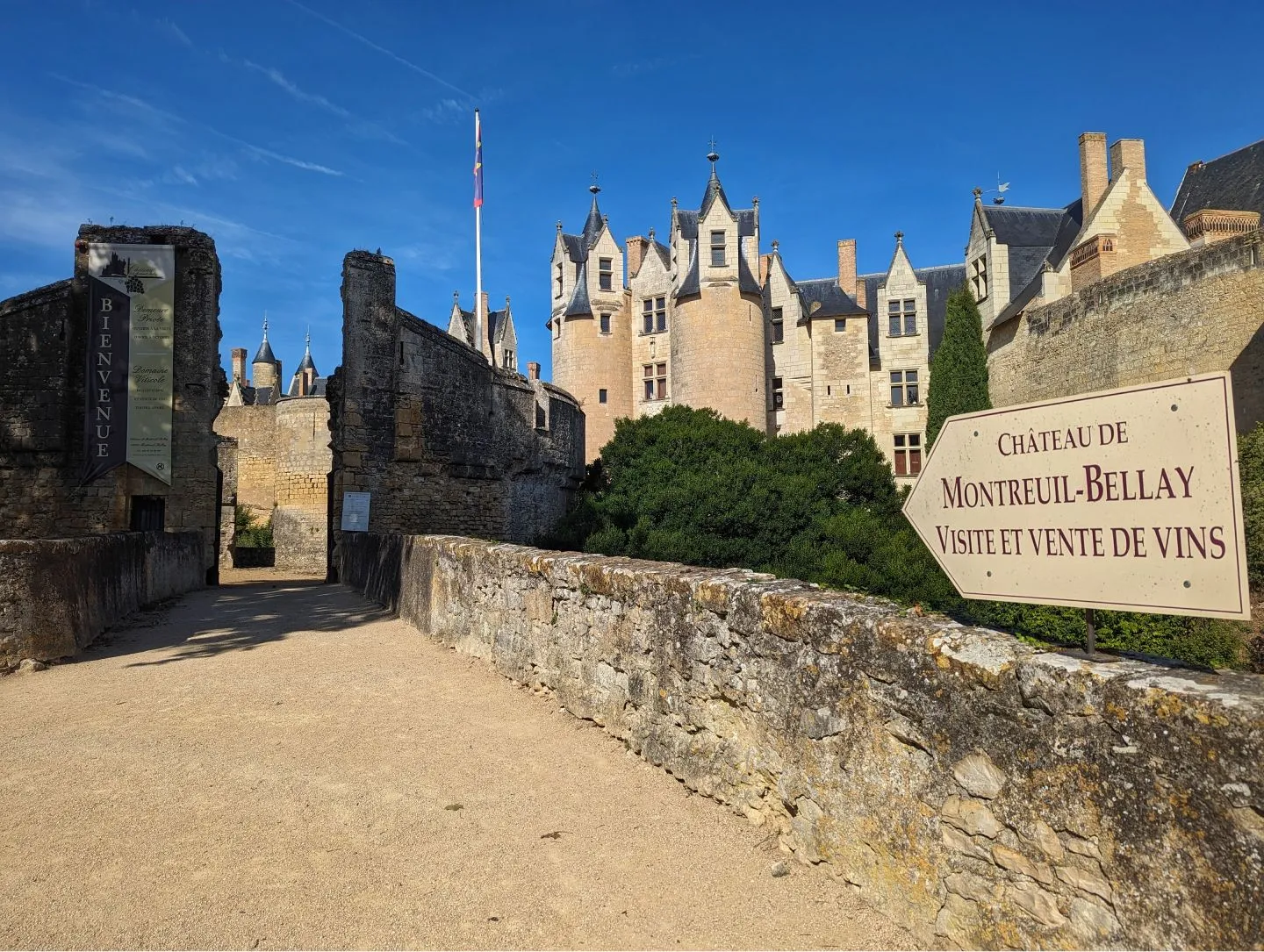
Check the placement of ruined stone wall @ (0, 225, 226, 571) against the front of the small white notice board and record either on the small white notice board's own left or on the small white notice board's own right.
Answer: on the small white notice board's own right

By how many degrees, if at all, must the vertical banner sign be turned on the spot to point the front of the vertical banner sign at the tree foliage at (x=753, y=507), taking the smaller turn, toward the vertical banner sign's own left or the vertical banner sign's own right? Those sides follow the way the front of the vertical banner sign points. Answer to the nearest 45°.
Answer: approximately 90° to the vertical banner sign's own left

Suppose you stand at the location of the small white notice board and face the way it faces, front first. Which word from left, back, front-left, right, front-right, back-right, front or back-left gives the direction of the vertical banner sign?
right

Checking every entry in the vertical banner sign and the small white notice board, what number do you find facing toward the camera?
2

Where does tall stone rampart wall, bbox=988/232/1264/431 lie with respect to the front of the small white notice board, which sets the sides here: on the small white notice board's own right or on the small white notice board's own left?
on the small white notice board's own left

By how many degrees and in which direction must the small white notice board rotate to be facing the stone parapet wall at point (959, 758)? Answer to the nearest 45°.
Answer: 0° — it already faces it

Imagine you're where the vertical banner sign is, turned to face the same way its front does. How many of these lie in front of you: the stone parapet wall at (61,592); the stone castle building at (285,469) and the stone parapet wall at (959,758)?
2

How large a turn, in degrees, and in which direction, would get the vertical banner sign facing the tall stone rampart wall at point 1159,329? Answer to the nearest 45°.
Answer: approximately 45° to its left

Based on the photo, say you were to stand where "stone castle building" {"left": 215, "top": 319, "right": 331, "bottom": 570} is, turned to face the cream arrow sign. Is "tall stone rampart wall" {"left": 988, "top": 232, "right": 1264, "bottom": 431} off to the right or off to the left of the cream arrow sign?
left

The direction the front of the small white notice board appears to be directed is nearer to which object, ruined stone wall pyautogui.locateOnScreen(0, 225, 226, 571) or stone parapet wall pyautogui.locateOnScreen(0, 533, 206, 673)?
the stone parapet wall

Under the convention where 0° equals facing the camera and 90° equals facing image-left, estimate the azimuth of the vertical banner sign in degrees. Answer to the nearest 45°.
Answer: approximately 0°

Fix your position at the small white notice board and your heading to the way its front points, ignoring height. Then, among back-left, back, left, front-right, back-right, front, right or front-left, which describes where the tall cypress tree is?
left
